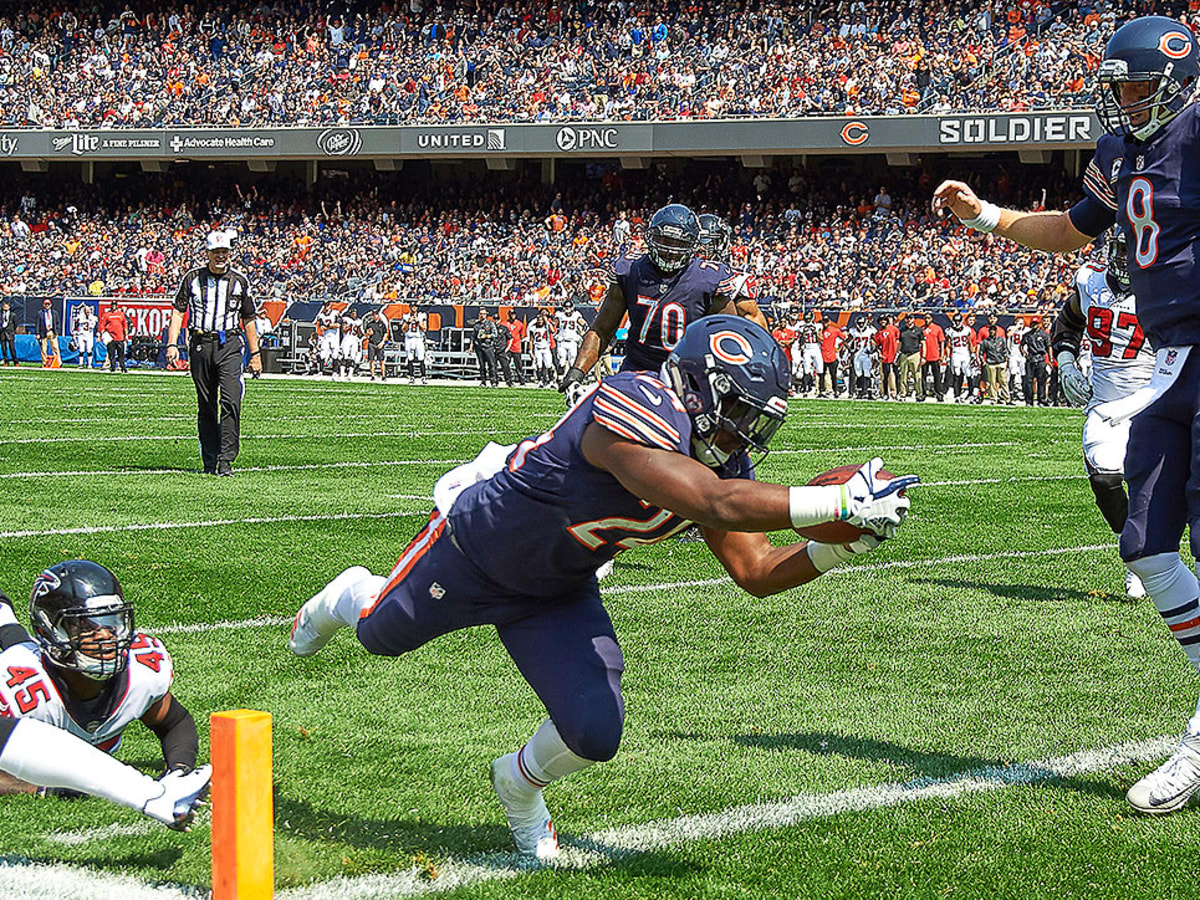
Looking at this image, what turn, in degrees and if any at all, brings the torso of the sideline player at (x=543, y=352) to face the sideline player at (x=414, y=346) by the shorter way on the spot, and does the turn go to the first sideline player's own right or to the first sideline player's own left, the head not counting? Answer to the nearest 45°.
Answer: approximately 135° to the first sideline player's own right

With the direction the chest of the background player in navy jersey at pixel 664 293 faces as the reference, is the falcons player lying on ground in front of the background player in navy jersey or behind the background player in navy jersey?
in front

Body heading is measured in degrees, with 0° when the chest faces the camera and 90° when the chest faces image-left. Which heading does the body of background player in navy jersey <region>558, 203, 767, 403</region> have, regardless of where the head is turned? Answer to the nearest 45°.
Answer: approximately 0°

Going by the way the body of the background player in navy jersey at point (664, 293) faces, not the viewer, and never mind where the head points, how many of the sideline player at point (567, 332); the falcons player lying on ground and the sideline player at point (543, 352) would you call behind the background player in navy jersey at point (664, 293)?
2

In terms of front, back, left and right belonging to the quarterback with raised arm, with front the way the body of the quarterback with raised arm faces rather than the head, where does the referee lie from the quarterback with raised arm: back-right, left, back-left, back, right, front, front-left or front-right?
right

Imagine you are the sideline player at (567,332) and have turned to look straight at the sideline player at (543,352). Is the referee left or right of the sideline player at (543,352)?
left

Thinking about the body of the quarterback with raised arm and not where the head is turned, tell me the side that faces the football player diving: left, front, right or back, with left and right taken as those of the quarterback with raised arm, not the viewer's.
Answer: front

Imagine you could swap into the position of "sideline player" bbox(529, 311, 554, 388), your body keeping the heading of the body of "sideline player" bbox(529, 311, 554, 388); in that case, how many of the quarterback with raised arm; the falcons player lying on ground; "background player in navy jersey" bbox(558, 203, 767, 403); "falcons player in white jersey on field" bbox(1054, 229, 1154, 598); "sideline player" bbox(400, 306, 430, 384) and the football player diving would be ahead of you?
5

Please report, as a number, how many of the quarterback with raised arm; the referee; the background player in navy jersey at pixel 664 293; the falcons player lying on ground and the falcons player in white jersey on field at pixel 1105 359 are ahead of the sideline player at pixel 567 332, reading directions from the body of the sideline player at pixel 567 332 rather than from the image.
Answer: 5
